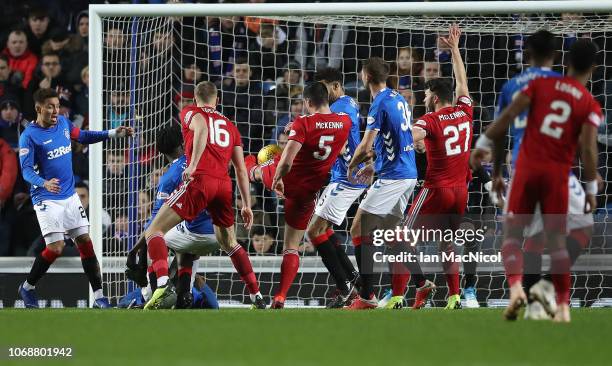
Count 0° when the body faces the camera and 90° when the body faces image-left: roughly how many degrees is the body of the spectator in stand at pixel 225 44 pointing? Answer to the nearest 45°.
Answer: approximately 0°

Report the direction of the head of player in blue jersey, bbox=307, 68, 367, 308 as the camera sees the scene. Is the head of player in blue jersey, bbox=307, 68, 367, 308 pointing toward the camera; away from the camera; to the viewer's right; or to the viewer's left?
to the viewer's left

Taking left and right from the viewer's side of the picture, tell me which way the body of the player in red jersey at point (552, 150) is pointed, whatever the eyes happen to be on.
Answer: facing away from the viewer

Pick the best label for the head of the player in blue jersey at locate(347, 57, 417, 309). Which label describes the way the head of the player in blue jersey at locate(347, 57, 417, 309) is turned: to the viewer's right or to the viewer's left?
to the viewer's left

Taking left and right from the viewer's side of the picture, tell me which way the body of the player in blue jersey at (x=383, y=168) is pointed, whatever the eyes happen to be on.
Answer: facing away from the viewer and to the left of the viewer

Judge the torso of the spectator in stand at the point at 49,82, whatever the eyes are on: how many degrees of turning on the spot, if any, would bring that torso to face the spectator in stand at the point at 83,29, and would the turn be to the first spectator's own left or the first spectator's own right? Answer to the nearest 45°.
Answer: approximately 135° to the first spectator's own left

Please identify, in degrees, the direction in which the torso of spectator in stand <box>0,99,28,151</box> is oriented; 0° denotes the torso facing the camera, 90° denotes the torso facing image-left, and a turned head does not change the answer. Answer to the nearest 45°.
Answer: approximately 0°

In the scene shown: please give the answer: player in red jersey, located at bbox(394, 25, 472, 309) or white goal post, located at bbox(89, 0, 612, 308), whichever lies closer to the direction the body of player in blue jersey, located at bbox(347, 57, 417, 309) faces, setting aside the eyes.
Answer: the white goal post

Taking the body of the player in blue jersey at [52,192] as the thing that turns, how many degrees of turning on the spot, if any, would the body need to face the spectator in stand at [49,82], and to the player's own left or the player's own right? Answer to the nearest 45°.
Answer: approximately 135° to the player's own left

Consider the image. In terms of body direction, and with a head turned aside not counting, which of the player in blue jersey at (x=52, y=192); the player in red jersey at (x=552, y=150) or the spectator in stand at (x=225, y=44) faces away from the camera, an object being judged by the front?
the player in red jersey

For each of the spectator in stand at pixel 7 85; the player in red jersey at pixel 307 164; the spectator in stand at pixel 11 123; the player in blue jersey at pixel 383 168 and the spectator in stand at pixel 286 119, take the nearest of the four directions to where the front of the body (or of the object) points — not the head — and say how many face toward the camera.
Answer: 3

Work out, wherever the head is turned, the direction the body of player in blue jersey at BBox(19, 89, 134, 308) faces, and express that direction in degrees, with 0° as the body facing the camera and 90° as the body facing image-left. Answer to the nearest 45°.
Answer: approximately 315°
